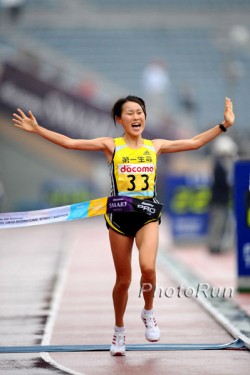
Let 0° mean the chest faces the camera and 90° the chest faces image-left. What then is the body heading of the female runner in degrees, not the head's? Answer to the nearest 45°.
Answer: approximately 0°
